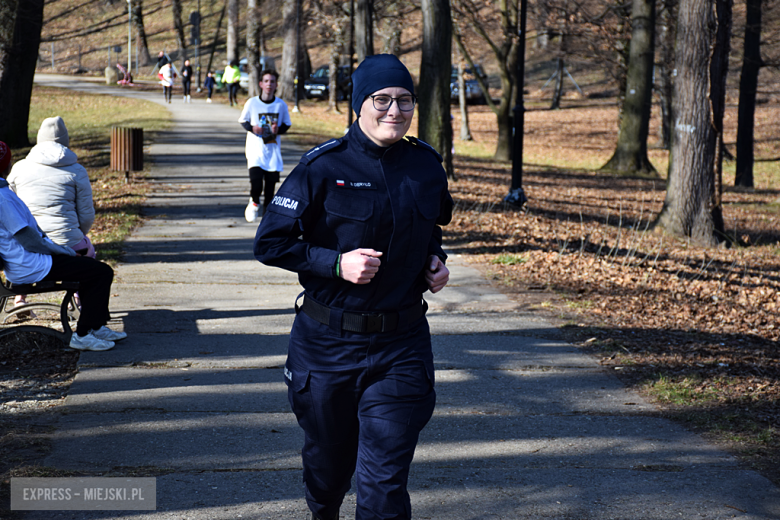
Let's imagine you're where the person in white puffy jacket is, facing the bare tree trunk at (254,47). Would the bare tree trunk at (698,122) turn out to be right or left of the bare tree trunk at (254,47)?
right

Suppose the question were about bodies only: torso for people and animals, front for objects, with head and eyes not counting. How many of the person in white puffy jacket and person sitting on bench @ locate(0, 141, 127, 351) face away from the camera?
1

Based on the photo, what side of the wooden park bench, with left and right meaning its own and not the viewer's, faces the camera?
right

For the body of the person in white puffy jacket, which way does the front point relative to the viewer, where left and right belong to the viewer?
facing away from the viewer

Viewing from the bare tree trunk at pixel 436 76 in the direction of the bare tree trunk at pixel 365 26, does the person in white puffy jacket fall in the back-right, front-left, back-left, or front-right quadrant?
back-left

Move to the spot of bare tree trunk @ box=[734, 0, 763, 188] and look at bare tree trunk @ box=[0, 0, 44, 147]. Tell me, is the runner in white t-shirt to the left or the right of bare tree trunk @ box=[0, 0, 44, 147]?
left

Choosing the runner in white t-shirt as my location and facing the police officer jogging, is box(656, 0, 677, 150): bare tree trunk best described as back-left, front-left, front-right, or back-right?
back-left

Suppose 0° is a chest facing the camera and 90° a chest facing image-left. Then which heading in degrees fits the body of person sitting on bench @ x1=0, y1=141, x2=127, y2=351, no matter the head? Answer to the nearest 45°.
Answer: approximately 270°

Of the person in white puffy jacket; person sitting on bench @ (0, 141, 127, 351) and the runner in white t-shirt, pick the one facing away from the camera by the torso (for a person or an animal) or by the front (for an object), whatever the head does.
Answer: the person in white puffy jacket

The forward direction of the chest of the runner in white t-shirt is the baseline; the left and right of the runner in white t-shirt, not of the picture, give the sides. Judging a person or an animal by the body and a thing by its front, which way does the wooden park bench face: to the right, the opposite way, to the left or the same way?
to the left

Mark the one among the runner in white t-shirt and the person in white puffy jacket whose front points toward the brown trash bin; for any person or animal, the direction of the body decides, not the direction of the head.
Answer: the person in white puffy jacket

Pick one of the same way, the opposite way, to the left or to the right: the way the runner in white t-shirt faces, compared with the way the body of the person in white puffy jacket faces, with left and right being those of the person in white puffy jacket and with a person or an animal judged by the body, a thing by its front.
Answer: the opposite way

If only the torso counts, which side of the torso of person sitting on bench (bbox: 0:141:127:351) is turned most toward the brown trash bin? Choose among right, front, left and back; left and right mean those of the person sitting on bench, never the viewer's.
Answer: left
